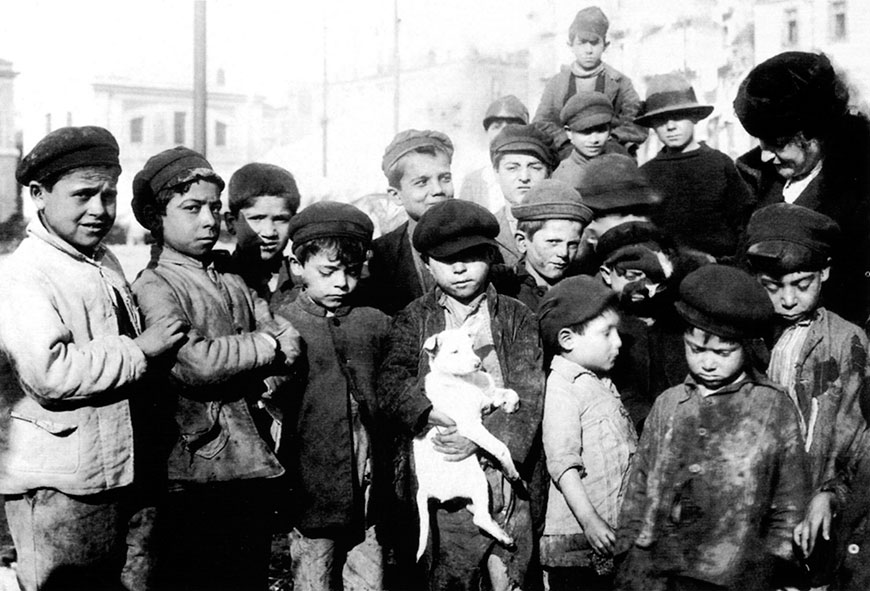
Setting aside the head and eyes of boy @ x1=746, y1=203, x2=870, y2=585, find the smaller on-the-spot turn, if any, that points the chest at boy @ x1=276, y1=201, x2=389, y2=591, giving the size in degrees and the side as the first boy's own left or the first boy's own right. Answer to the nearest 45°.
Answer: approximately 45° to the first boy's own right

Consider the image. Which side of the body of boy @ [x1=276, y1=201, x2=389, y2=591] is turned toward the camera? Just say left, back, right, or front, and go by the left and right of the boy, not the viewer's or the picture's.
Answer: front

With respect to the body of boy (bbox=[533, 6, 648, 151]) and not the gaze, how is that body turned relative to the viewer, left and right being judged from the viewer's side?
facing the viewer

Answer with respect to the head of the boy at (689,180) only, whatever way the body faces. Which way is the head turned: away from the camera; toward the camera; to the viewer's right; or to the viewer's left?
toward the camera

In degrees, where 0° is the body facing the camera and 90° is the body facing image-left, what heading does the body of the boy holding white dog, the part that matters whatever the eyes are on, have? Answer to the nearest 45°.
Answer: approximately 0°

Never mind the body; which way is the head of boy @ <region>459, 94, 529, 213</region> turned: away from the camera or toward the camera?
toward the camera

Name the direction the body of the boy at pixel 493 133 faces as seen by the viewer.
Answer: toward the camera

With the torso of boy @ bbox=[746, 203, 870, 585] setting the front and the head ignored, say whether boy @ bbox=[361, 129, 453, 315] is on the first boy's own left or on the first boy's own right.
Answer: on the first boy's own right

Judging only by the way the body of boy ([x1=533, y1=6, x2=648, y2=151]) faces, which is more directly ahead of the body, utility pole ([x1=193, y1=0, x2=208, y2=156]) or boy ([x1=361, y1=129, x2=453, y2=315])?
the boy

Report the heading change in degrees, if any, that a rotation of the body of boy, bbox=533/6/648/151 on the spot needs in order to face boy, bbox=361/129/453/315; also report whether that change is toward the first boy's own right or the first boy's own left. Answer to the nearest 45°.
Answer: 0° — they already face them

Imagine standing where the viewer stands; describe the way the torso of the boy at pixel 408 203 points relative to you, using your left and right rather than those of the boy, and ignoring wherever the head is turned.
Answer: facing the viewer and to the right of the viewer

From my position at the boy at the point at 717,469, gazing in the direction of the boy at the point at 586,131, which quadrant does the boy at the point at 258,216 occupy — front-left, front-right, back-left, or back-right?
front-left

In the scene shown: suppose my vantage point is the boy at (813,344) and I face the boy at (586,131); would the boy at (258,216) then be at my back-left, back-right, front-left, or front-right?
front-left

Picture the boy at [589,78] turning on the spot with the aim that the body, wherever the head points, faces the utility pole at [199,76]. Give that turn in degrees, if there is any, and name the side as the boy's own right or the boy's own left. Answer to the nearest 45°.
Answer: approximately 90° to the boy's own right
